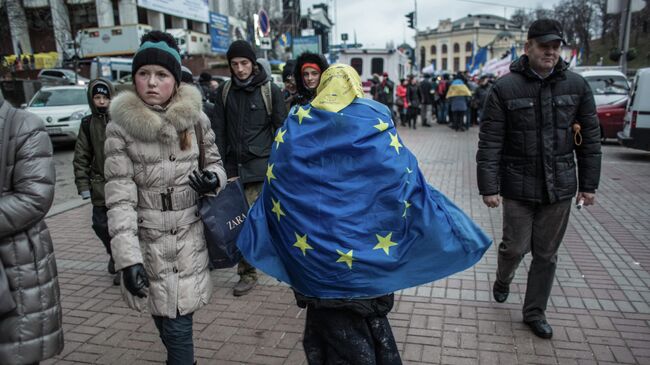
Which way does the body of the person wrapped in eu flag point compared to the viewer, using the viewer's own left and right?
facing away from the viewer

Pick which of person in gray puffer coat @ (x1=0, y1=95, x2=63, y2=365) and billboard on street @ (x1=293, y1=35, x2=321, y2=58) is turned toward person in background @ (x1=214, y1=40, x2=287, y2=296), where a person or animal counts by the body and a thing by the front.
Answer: the billboard on street

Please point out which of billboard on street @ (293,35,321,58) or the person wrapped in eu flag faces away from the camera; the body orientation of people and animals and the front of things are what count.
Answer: the person wrapped in eu flag

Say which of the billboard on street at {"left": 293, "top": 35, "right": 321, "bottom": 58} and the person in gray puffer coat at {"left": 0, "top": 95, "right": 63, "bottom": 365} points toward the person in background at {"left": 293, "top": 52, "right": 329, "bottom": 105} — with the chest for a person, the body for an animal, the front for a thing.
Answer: the billboard on street

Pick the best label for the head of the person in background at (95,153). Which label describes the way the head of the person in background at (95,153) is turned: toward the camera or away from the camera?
toward the camera

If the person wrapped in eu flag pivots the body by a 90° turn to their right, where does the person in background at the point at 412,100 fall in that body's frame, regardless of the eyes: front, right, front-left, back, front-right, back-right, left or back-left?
left

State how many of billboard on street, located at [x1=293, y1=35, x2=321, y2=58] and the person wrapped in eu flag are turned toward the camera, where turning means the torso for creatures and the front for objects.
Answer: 1

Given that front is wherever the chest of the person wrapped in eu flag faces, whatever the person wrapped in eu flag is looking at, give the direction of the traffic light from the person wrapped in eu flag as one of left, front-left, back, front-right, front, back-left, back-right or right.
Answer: front

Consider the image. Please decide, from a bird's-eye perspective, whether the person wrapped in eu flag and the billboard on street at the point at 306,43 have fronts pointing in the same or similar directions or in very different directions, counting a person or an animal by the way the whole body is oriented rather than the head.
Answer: very different directions

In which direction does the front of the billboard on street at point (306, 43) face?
toward the camera

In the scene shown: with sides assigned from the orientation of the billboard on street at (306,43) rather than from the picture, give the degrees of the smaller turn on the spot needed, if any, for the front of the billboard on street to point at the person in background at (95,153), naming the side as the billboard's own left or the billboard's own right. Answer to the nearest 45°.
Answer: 0° — it already faces them

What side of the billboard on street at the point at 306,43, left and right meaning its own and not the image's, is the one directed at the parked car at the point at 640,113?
front

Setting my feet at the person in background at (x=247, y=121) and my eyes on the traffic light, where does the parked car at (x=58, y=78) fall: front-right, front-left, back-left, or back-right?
front-left

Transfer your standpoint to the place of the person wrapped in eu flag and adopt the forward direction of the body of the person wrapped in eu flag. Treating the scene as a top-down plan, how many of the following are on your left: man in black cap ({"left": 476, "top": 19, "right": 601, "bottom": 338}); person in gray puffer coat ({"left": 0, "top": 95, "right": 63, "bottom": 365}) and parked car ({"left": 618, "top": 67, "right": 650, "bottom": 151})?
1

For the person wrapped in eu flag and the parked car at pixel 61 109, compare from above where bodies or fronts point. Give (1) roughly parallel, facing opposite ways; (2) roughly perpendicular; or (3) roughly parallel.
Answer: roughly parallel, facing opposite ways

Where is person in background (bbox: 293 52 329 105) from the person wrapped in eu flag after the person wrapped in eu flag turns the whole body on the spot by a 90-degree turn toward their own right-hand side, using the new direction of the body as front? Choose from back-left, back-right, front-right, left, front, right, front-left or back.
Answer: left

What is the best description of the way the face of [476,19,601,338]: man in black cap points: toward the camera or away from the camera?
toward the camera
